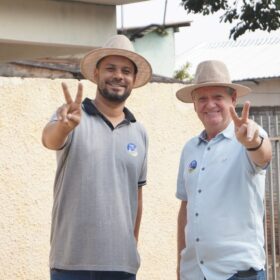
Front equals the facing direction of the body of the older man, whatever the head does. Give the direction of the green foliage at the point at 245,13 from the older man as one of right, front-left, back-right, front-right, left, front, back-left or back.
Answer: back-right

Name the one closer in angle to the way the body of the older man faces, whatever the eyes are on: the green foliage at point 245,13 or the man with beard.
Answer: the man with beard

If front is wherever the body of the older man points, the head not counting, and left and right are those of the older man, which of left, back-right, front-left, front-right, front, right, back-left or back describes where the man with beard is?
front-right

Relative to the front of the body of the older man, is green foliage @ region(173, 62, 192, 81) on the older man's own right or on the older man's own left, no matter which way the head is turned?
on the older man's own right

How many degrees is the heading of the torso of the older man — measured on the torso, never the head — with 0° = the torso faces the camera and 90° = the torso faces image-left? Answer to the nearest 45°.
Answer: approximately 45°
